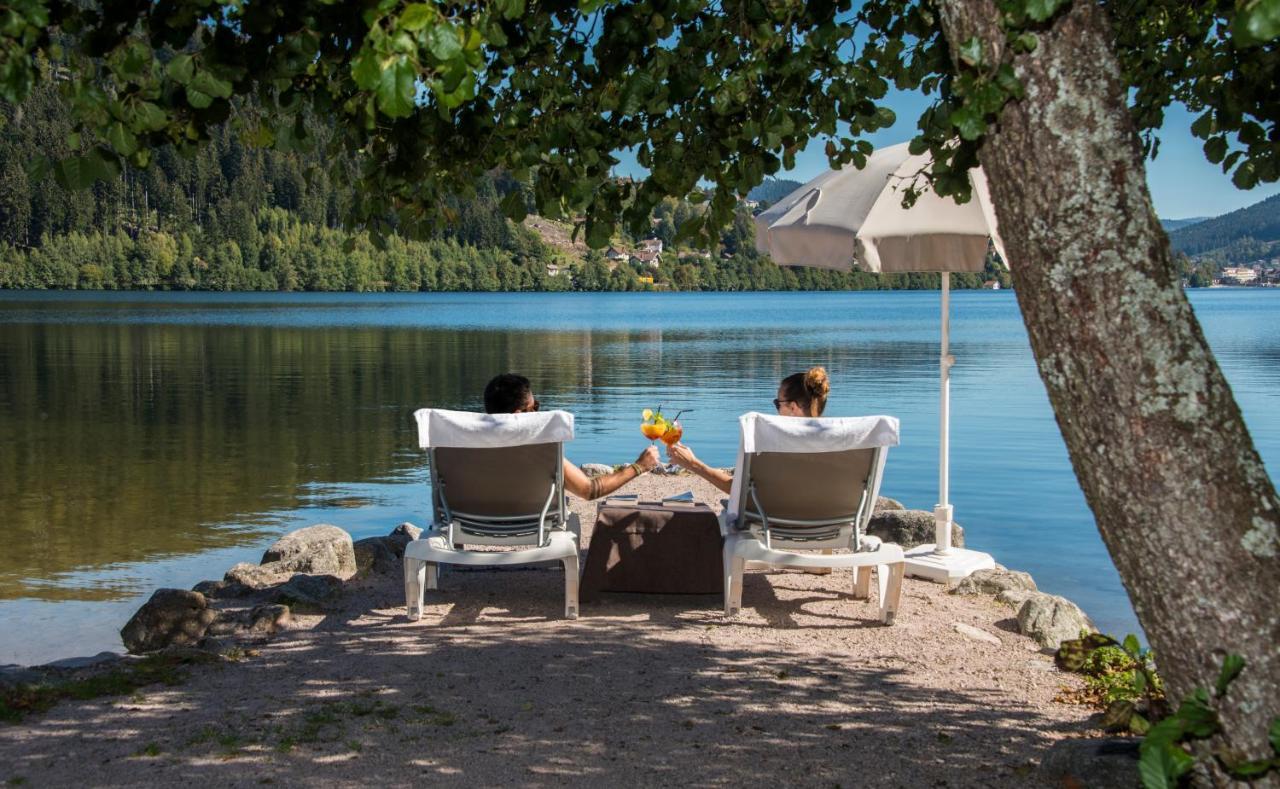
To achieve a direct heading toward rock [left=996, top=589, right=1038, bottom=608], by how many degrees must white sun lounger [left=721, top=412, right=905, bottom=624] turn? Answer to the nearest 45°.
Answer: approximately 45° to its right

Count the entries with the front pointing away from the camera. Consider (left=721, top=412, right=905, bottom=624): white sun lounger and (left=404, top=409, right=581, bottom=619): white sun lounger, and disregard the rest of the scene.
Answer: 2

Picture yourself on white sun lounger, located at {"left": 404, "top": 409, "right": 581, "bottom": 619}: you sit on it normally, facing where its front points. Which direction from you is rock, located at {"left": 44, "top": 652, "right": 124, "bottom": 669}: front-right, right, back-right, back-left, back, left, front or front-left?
left

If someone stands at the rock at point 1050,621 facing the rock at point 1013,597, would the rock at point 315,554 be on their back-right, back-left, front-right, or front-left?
front-left

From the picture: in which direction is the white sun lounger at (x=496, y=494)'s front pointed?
away from the camera

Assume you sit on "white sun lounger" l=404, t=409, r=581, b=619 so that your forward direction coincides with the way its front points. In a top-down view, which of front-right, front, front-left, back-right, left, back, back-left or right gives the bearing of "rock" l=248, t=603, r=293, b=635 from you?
left

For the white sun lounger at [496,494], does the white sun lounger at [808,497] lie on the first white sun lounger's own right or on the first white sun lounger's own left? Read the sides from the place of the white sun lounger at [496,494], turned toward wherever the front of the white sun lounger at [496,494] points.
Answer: on the first white sun lounger's own right

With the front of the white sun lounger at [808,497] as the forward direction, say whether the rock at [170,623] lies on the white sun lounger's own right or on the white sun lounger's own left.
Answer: on the white sun lounger's own left

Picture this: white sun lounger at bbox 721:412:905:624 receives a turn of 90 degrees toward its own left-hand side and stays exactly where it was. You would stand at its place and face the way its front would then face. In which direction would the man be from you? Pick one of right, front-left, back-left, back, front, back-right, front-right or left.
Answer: front

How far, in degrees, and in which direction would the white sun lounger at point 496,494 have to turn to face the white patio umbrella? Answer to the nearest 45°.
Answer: approximately 90° to its right

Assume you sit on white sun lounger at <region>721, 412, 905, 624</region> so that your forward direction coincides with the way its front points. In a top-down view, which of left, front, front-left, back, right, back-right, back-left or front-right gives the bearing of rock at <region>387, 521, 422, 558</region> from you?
front-left

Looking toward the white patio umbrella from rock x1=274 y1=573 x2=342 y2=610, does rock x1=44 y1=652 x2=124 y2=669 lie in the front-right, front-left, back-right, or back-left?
back-right

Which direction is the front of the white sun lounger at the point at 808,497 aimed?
away from the camera

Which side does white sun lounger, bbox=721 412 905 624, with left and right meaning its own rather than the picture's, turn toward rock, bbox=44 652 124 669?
left

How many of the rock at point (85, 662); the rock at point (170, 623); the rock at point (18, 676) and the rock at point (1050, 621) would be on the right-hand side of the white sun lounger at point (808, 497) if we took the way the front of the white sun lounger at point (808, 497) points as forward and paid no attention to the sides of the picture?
1
